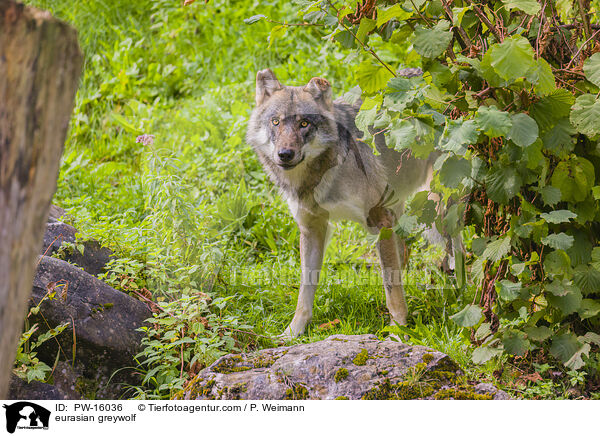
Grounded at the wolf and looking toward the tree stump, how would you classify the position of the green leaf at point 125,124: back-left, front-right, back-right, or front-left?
back-right

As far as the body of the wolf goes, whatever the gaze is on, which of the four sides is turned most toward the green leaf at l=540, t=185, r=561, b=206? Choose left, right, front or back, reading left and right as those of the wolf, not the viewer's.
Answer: left

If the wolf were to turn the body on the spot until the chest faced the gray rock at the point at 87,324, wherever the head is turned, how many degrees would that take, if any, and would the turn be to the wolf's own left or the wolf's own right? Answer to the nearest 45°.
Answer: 0° — it already faces it

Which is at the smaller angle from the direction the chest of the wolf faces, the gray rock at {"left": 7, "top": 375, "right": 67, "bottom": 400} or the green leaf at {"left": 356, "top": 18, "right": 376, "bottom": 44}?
the gray rock

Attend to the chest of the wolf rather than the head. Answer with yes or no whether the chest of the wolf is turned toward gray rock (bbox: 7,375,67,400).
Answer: yes

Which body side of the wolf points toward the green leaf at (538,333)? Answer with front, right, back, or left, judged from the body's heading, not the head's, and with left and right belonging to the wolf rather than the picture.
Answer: left

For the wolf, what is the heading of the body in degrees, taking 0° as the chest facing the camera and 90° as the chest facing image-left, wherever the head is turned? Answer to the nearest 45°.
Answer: approximately 45°

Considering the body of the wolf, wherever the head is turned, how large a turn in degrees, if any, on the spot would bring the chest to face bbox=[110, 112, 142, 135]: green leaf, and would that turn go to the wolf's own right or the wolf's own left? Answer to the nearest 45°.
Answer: approximately 90° to the wolf's own right

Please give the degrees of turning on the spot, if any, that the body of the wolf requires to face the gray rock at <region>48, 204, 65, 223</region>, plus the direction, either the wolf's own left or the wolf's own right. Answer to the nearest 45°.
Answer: approximately 45° to the wolf's own right
